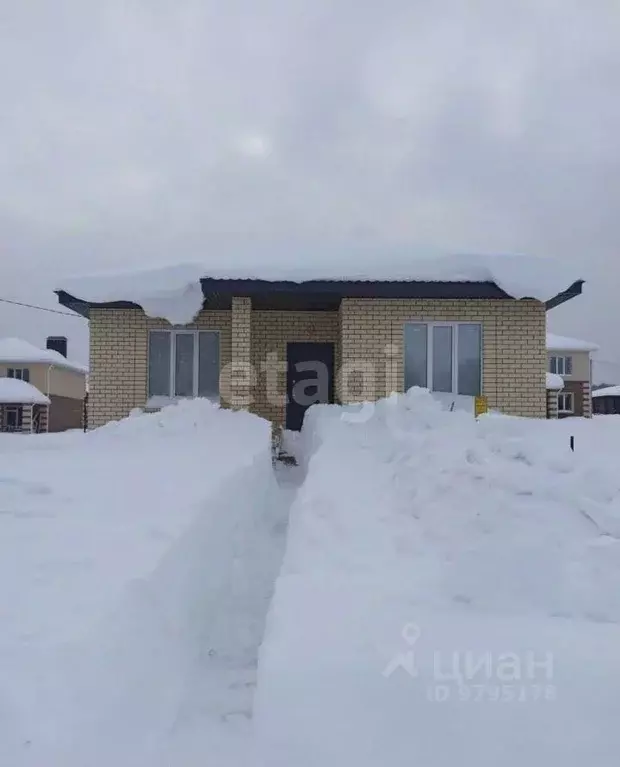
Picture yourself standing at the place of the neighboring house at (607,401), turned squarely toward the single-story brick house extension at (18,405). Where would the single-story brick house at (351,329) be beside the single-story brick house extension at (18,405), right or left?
left

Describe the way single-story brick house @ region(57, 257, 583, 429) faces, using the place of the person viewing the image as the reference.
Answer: facing the viewer

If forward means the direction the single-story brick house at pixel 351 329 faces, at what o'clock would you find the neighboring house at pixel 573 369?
The neighboring house is roughly at 7 o'clock from the single-story brick house.

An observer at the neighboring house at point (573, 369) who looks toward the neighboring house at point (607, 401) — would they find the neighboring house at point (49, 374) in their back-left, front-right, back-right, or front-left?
back-left

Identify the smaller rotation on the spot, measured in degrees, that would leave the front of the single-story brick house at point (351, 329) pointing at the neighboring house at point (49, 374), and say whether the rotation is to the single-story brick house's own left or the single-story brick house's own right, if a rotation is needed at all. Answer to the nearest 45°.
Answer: approximately 135° to the single-story brick house's own right

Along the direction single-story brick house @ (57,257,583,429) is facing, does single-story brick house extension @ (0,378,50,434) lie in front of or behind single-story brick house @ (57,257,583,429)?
behind

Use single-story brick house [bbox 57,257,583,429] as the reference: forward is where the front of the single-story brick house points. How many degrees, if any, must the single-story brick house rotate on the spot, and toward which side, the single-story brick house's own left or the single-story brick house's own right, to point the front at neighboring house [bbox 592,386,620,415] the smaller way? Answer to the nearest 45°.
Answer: approximately 135° to the single-story brick house's own left
